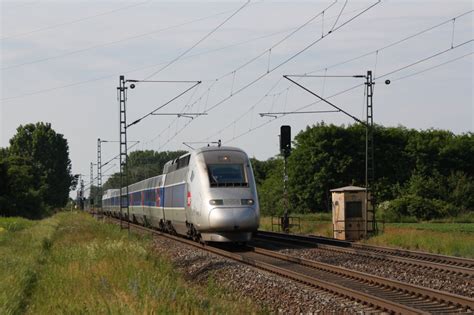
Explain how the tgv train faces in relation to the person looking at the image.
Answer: facing the viewer and to the right of the viewer
